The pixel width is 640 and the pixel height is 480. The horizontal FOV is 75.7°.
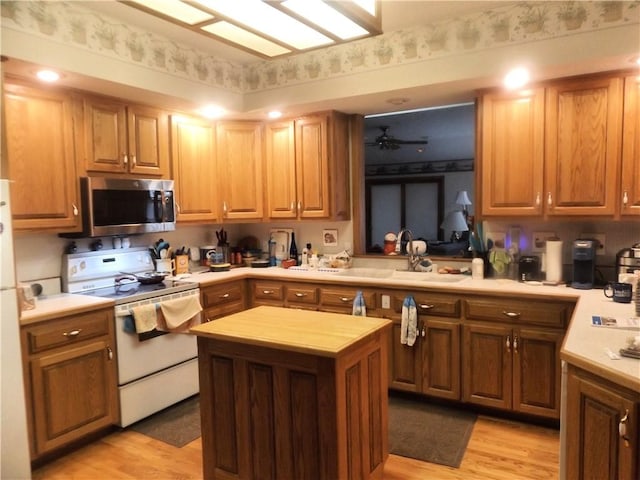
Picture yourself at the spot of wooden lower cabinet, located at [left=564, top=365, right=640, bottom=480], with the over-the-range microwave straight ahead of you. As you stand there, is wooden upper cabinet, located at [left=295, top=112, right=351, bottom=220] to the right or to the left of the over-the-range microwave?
right

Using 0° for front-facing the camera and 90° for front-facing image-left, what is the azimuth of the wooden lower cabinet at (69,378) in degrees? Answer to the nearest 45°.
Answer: approximately 315°

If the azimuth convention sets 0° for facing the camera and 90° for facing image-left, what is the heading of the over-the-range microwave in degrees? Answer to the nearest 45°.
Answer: approximately 315°

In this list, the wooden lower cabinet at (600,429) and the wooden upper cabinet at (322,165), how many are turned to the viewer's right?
0

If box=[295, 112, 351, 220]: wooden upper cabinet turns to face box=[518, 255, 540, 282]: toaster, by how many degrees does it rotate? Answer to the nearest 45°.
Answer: approximately 90° to its left

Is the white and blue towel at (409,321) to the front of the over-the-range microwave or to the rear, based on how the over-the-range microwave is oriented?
to the front

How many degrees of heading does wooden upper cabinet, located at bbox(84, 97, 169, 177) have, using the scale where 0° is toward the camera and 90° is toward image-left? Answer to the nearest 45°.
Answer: approximately 315°

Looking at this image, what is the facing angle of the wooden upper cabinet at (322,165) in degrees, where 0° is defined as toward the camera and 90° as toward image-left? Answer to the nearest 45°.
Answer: approximately 45°

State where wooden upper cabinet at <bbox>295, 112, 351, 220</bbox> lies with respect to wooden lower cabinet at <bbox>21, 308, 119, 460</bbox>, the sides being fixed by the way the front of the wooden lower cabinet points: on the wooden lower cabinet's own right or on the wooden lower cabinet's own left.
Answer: on the wooden lower cabinet's own left

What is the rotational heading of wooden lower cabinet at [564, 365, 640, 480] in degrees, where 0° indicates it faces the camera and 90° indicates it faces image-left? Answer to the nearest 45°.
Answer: approximately 45°
